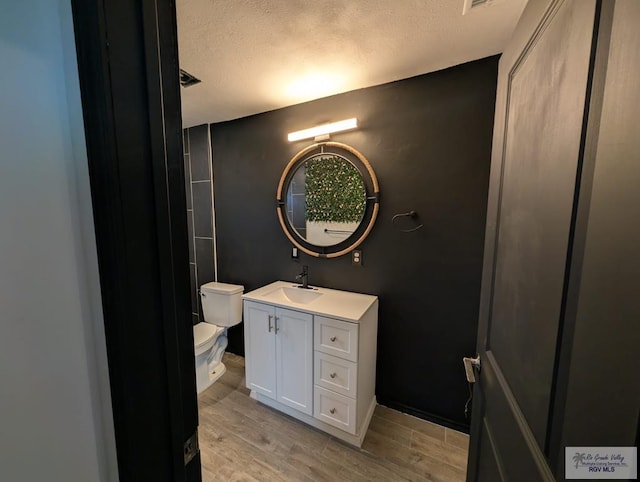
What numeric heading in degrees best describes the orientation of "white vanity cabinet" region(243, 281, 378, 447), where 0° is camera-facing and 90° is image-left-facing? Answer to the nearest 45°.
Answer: approximately 45°

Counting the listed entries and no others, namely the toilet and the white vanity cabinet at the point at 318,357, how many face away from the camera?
0

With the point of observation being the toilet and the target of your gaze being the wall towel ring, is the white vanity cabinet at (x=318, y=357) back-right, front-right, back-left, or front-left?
front-right

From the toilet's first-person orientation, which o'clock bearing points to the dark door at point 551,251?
The dark door is roughly at 10 o'clock from the toilet.

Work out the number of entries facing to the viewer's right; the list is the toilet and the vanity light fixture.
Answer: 0

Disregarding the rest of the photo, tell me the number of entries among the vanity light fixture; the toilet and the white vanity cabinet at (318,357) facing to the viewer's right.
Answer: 0

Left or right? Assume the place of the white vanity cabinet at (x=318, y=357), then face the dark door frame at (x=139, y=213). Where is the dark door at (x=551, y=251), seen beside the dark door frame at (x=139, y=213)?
left

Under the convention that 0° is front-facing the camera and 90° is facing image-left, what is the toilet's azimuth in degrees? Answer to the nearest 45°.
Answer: approximately 45°

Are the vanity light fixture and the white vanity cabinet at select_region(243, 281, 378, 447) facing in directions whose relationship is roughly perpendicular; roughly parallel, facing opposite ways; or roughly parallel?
roughly parallel

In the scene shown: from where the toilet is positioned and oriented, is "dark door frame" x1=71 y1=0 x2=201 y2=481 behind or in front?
in front

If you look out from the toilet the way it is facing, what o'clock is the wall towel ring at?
The wall towel ring is roughly at 9 o'clock from the toilet.

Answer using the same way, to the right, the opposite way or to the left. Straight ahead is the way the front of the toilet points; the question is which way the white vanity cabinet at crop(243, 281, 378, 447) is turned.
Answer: the same way

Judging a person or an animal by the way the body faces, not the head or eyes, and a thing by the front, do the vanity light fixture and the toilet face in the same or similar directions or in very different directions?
same or similar directions

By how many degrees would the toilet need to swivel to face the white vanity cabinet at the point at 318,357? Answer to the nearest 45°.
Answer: approximately 90° to its left
